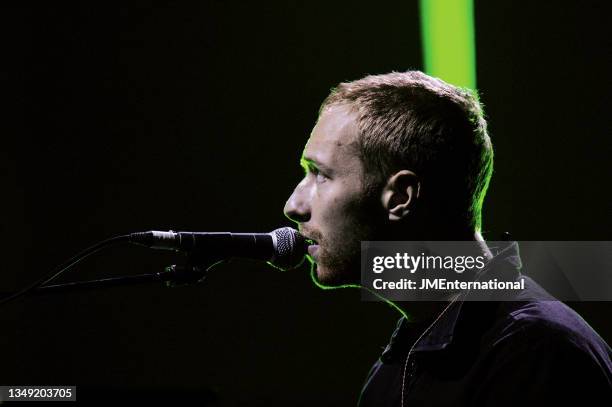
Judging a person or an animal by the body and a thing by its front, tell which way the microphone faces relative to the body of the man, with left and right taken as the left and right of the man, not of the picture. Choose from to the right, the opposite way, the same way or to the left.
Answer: the opposite way

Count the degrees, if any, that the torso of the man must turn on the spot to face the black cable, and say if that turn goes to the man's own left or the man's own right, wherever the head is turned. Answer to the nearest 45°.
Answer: approximately 45° to the man's own left

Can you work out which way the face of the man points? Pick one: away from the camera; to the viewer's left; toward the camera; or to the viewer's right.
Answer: to the viewer's left

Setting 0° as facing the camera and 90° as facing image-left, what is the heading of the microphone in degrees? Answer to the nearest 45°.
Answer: approximately 270°

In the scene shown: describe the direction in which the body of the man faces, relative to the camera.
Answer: to the viewer's left

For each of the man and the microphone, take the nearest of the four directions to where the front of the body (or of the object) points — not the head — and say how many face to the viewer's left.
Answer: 1
